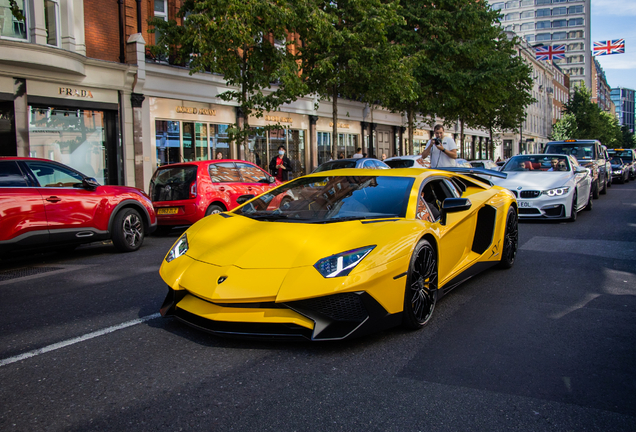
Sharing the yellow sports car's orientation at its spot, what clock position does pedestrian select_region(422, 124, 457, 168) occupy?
The pedestrian is roughly at 5 o'clock from the yellow sports car.

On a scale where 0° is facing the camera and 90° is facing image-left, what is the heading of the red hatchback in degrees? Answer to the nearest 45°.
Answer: approximately 225°

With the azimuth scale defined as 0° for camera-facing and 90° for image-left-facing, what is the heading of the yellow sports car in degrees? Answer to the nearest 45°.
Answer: approximately 45°

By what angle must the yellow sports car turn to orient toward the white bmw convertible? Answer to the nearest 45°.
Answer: approximately 180°

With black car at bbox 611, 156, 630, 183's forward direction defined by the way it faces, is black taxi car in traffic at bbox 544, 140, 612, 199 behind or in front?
in front

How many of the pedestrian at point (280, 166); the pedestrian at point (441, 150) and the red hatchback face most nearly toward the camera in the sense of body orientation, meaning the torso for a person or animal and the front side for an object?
2

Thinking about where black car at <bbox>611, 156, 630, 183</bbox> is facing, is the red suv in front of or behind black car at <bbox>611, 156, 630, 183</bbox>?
in front
